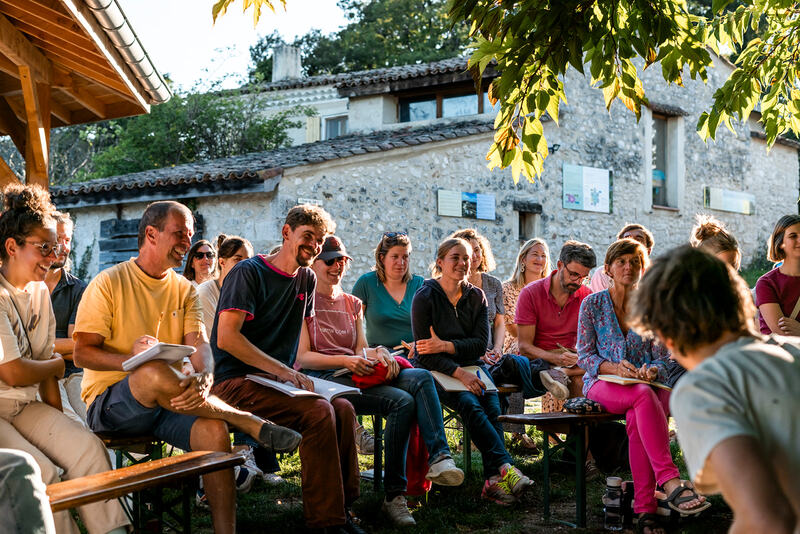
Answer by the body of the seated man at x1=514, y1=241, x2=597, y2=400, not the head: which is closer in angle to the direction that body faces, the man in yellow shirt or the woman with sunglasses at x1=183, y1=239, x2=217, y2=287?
the man in yellow shirt

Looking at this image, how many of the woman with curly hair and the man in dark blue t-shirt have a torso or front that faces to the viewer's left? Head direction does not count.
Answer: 0

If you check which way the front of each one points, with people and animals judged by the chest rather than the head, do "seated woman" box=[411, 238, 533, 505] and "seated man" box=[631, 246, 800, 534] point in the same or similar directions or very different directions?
very different directions

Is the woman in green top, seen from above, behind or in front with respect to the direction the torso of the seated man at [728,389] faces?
in front

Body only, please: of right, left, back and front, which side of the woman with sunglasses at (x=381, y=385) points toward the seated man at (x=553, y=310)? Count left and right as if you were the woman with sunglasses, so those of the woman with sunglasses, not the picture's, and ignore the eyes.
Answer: left

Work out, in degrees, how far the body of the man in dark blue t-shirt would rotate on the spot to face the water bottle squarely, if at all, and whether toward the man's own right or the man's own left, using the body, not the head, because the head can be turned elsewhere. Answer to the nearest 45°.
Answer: approximately 45° to the man's own left

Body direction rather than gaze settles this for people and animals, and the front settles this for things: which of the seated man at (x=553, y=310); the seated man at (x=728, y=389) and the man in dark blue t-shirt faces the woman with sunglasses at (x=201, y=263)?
the seated man at (x=728, y=389)

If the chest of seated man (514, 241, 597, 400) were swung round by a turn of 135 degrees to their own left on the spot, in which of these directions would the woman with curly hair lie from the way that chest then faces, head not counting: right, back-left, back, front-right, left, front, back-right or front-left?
back-left

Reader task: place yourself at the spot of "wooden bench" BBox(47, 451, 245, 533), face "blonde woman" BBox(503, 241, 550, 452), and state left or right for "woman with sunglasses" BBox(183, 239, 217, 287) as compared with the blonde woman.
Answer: left

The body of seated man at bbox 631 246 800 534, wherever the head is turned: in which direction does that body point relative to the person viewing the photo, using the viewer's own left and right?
facing away from the viewer and to the left of the viewer

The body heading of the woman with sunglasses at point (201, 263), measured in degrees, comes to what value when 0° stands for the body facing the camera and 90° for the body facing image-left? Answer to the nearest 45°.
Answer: approximately 315°

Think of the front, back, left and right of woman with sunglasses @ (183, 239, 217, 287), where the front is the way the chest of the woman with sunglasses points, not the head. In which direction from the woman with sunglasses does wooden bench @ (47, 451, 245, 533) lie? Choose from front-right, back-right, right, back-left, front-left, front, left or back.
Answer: front-right

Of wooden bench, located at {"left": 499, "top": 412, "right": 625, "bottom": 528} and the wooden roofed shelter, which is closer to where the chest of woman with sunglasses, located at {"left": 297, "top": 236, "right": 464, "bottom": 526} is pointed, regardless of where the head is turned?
the wooden bench
